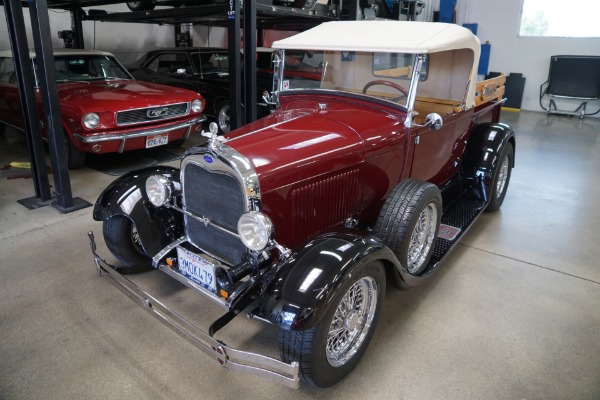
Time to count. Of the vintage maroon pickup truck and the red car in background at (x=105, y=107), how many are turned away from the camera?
0

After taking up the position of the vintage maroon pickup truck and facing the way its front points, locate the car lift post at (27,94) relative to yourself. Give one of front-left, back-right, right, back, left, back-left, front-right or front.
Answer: right

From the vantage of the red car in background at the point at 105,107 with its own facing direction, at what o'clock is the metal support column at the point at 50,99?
The metal support column is roughly at 2 o'clock from the red car in background.

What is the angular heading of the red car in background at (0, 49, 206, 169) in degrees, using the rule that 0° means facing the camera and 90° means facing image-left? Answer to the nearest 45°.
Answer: approximately 315°

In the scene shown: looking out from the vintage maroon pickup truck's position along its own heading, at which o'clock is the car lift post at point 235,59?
The car lift post is roughly at 4 o'clock from the vintage maroon pickup truck.

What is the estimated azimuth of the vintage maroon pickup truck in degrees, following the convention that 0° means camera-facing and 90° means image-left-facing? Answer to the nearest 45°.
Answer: approximately 45°

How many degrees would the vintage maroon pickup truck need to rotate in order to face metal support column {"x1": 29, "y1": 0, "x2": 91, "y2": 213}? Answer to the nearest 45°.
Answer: approximately 90° to its right

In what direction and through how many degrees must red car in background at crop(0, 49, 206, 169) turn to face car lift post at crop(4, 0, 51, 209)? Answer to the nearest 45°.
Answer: approximately 90° to its right

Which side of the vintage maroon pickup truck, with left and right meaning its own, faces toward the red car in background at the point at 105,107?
right
